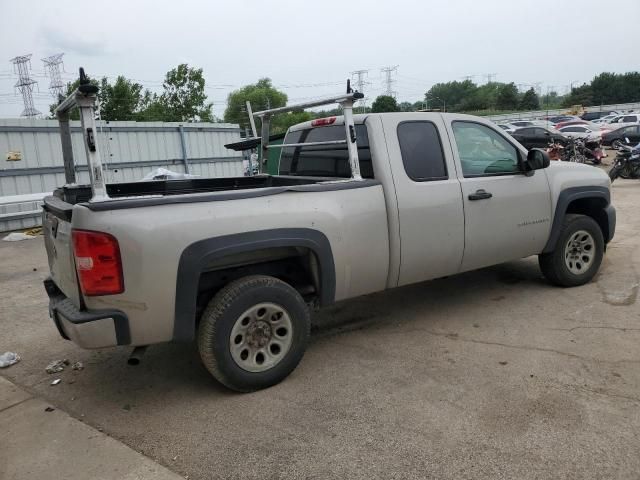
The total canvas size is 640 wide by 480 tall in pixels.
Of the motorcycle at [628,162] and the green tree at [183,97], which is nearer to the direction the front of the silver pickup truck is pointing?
the motorcycle

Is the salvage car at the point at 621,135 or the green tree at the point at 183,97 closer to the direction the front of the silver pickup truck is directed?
the salvage car

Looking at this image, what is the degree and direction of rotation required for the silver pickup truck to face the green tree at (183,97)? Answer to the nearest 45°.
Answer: approximately 45° to its left

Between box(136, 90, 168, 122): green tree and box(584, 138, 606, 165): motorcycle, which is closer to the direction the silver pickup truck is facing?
the motorcycle

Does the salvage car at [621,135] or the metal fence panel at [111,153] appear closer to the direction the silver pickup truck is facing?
the salvage car

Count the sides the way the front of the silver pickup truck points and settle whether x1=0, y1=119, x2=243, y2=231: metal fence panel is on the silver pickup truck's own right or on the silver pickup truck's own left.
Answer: on the silver pickup truck's own left

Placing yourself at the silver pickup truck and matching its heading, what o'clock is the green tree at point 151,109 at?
The green tree is roughly at 10 o'clock from the silver pickup truck.

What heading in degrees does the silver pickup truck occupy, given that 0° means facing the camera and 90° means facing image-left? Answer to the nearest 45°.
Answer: approximately 225°

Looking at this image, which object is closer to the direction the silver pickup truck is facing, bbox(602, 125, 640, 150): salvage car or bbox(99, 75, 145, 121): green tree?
the salvage car
